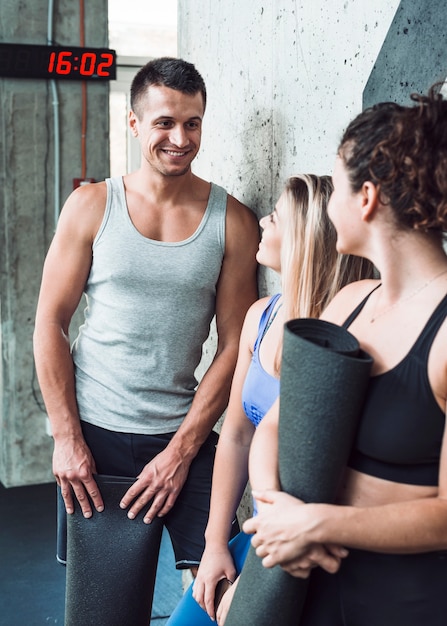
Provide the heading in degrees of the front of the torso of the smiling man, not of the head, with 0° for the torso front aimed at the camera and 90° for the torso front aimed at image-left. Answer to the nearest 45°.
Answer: approximately 0°

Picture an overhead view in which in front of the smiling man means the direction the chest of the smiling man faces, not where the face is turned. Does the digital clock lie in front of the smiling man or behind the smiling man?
behind

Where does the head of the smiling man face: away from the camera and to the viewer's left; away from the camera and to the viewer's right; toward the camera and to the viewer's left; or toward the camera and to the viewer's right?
toward the camera and to the viewer's right

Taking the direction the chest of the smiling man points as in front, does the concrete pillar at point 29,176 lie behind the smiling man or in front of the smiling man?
behind

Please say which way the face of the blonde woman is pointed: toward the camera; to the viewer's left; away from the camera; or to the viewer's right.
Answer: to the viewer's left

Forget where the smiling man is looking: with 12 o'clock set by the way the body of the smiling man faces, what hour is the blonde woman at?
The blonde woman is roughly at 11 o'clock from the smiling man.
